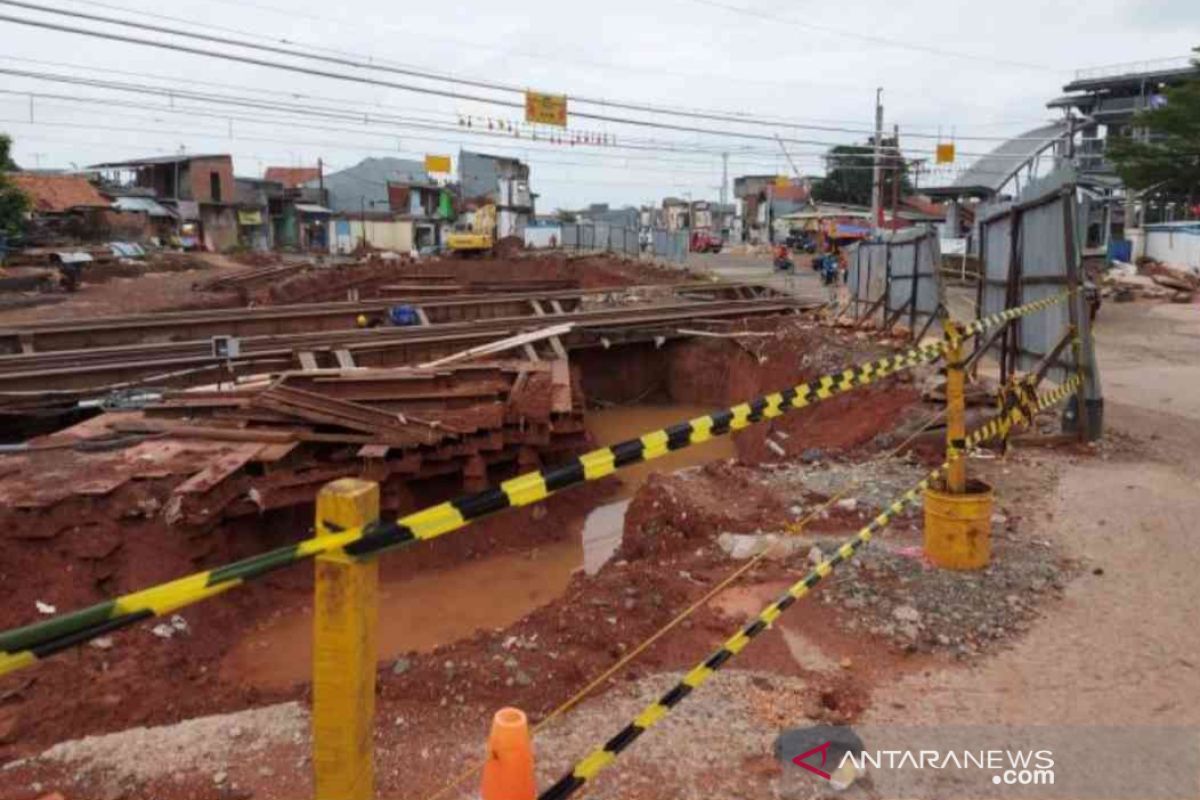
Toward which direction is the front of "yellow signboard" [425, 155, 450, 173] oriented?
toward the camera

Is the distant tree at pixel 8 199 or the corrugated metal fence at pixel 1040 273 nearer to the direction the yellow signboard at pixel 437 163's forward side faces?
the corrugated metal fence

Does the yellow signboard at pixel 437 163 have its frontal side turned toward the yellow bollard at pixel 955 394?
yes

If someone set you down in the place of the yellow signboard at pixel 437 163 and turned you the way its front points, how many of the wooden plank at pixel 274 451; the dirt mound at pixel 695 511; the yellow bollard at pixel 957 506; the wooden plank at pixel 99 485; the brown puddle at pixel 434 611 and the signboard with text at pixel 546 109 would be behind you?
0

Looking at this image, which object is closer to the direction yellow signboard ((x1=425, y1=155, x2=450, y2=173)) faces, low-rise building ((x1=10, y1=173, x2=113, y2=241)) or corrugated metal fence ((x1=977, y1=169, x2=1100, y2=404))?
the corrugated metal fence

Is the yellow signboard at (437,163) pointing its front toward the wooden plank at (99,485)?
yes

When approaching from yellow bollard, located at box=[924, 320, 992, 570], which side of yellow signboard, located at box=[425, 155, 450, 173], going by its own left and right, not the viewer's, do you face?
front

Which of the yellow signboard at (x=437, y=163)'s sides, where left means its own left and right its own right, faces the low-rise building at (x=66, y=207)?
right

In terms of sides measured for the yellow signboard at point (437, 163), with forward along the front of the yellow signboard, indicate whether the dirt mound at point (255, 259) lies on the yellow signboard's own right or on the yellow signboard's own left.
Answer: on the yellow signboard's own right

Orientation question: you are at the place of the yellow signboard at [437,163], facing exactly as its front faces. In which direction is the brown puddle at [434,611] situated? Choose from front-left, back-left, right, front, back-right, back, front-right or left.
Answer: front

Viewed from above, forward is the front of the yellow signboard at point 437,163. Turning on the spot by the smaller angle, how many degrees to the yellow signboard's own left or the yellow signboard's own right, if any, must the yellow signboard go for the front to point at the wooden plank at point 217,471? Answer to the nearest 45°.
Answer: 0° — it already faces it

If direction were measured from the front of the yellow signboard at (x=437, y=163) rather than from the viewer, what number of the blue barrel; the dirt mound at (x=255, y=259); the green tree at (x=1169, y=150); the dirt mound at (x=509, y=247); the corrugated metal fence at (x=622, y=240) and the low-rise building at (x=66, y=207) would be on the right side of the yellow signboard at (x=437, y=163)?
2

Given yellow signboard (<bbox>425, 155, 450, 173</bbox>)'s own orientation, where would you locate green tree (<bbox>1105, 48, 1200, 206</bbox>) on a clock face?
The green tree is roughly at 10 o'clock from the yellow signboard.

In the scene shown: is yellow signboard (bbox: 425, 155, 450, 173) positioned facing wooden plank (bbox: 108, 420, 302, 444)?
yes

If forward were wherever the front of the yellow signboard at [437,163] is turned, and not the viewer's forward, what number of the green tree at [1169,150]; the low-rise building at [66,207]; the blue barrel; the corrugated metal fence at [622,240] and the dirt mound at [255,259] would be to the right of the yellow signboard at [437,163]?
2

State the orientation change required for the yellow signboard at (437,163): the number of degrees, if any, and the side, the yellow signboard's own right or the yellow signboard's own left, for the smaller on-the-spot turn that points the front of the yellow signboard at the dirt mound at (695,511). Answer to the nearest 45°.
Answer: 0° — it already faces it

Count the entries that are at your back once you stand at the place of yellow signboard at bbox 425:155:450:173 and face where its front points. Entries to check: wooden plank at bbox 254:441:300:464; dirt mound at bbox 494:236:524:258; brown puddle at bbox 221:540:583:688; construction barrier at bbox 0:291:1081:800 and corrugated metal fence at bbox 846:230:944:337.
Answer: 0

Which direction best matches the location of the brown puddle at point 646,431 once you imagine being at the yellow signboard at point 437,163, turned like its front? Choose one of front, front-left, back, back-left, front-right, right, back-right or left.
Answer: front

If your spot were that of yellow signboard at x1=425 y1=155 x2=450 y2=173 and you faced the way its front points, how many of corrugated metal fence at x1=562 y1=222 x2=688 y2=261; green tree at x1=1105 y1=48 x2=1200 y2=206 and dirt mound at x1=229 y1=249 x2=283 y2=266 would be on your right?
1

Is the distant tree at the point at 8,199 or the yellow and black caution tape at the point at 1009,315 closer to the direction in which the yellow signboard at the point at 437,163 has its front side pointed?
the yellow and black caution tape

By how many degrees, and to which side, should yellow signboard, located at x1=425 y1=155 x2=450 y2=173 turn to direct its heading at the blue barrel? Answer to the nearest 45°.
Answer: approximately 45° to its left
